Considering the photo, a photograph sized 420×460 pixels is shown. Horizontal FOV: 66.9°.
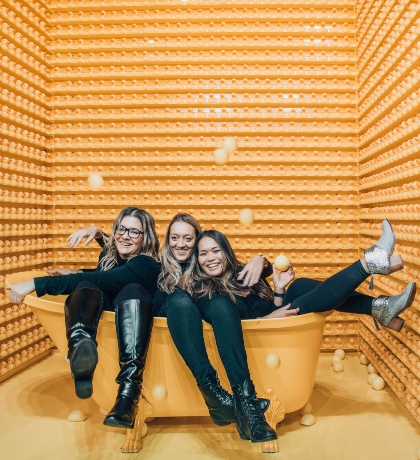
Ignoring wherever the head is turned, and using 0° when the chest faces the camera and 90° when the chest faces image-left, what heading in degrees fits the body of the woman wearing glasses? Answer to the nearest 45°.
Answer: approximately 45°

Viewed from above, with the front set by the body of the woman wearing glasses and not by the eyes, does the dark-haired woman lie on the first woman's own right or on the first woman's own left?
on the first woman's own left

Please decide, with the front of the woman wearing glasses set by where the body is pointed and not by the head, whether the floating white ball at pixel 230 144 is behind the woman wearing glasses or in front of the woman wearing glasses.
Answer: behind

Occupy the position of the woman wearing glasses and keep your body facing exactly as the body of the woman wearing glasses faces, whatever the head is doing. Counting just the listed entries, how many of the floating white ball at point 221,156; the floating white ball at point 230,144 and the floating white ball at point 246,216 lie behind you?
3

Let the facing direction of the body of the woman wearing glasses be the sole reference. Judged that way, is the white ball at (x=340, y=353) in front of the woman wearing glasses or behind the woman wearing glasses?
behind
